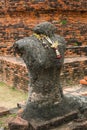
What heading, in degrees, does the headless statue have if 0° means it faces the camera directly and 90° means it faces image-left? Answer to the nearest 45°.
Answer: approximately 315°
